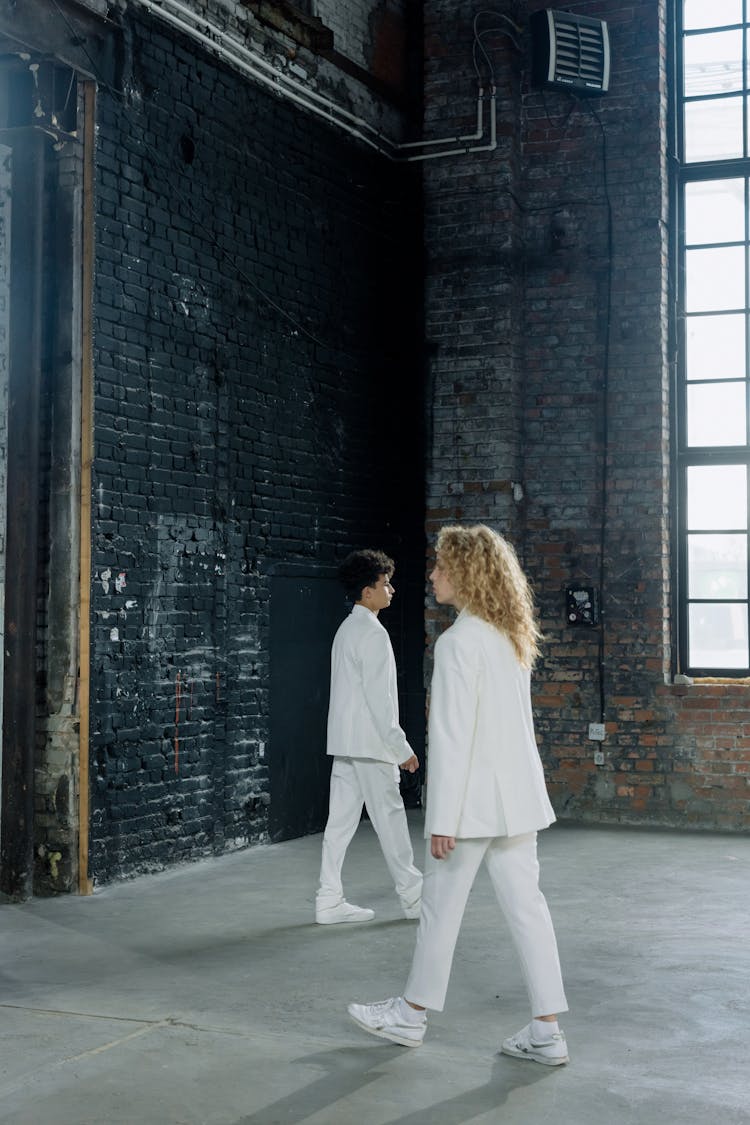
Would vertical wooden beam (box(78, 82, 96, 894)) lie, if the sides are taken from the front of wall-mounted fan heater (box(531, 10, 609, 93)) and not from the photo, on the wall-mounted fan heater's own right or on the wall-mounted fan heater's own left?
on the wall-mounted fan heater's own right

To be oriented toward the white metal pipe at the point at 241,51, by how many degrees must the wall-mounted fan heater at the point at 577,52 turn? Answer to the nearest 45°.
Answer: approximately 90° to its right

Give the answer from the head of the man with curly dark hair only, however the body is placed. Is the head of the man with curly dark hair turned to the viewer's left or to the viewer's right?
to the viewer's right

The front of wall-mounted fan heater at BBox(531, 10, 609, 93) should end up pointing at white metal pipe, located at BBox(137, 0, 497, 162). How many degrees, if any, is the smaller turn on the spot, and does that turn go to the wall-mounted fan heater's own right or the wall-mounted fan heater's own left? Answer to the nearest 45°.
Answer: approximately 90° to the wall-mounted fan heater's own right

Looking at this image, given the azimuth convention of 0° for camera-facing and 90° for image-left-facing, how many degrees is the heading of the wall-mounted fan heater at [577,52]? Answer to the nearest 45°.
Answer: approximately 315°
